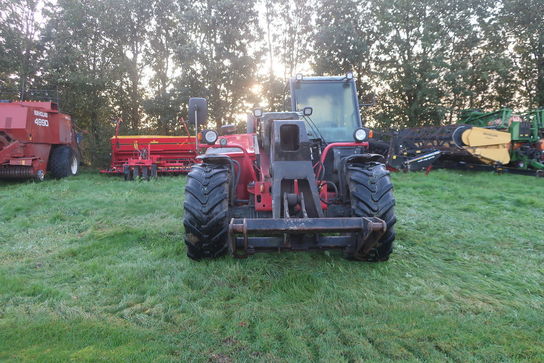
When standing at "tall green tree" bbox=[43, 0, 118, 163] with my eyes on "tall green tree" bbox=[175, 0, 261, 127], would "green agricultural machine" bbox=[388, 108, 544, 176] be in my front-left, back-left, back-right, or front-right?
front-right

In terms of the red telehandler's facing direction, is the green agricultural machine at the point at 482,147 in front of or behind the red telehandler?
behind

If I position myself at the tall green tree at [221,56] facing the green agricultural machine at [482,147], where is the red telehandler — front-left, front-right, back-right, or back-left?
front-right

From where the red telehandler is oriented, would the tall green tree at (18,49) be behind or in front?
behind

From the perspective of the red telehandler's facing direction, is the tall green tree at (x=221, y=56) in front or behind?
behind

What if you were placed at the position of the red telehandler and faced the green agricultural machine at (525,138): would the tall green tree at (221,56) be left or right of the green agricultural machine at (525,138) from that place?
left

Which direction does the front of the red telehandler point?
toward the camera

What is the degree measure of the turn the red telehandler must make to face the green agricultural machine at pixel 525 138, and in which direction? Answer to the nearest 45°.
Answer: approximately 135° to its left

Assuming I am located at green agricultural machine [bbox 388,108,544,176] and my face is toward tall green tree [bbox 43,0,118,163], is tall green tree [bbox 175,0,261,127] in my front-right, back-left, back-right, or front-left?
front-right
